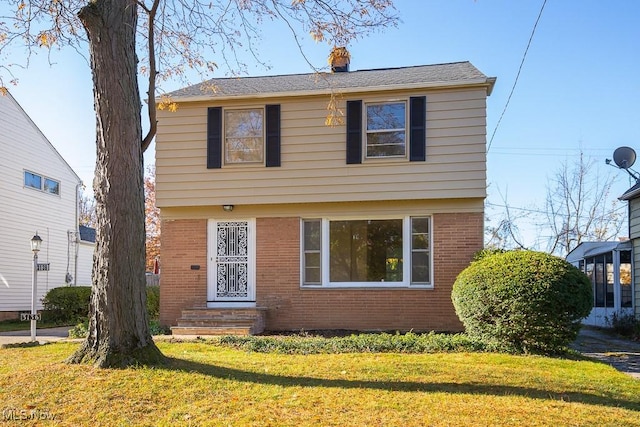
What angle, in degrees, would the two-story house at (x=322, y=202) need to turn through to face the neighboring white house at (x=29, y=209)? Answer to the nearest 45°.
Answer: approximately 135° to its right

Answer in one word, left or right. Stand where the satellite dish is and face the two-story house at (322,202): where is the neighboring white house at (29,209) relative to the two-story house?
right

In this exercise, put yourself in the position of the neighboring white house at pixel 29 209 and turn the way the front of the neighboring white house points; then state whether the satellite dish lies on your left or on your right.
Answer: on your left

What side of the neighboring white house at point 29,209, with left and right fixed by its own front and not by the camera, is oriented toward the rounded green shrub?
left

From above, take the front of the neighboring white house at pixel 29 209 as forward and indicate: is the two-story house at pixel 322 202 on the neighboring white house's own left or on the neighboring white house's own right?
on the neighboring white house's own left

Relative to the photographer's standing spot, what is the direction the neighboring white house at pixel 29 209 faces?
facing the viewer and to the left of the viewer

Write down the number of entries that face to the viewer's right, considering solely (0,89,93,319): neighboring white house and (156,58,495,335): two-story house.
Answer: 0

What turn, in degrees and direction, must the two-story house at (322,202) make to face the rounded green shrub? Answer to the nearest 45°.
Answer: approximately 45° to its left
